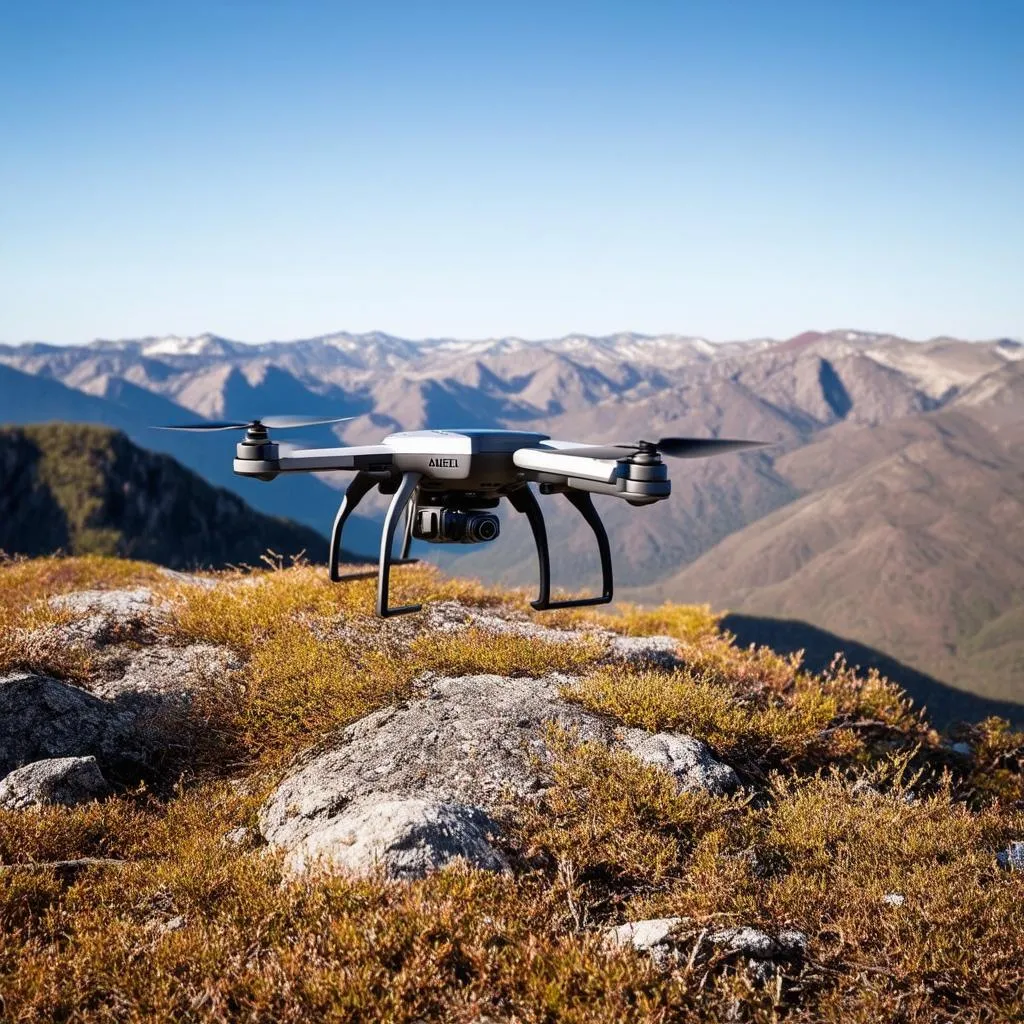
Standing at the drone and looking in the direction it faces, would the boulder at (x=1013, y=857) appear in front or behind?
in front

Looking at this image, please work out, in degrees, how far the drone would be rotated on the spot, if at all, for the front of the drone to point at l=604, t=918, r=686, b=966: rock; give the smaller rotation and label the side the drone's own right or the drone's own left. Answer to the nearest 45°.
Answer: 0° — it already faces it

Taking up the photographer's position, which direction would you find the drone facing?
facing the viewer and to the right of the viewer

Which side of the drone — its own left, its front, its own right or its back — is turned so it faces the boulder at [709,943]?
front

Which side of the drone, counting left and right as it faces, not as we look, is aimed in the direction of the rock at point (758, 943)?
front
